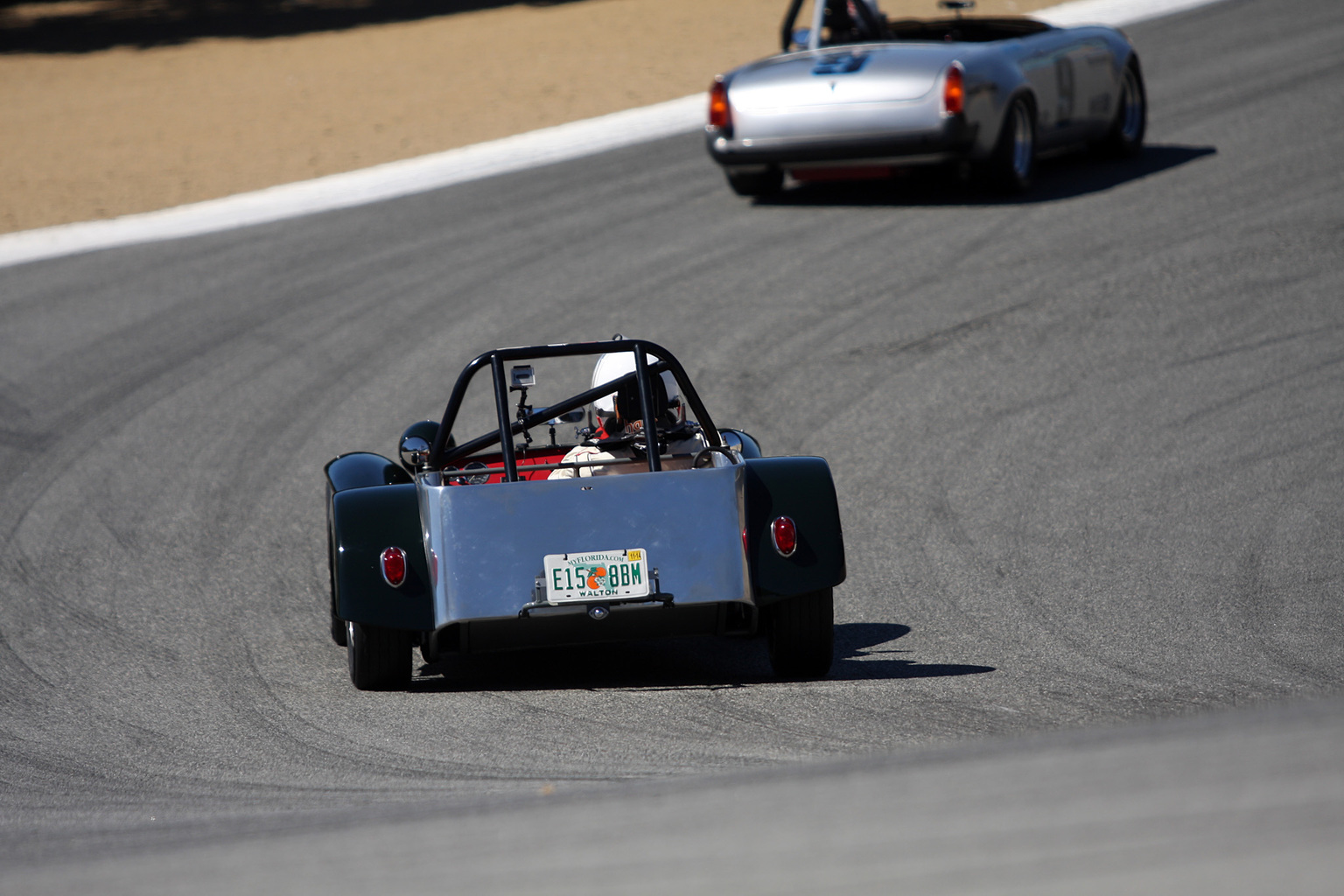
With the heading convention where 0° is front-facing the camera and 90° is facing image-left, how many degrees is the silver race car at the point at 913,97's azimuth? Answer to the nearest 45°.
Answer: approximately 225°
